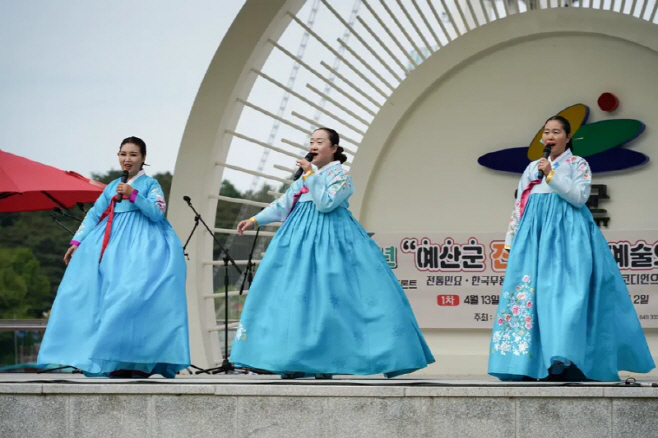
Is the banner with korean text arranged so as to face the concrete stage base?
yes

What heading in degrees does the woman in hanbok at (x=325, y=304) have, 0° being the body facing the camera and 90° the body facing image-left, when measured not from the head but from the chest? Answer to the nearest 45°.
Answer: approximately 45°

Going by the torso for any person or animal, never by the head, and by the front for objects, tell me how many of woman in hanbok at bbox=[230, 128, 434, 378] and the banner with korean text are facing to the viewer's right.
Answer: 0

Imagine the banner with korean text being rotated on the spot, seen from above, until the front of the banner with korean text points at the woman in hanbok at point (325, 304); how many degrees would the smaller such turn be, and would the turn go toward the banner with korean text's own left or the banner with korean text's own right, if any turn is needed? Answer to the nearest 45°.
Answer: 0° — it already faces them

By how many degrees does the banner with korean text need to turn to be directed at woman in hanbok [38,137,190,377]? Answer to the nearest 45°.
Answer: approximately 45° to its right

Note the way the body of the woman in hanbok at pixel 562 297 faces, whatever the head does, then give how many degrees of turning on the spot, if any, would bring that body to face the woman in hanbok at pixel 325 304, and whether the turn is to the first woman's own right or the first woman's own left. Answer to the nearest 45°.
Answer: approximately 45° to the first woman's own right

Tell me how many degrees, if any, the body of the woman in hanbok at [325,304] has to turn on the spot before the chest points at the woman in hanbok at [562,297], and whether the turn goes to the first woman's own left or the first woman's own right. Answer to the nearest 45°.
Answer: approximately 135° to the first woman's own left

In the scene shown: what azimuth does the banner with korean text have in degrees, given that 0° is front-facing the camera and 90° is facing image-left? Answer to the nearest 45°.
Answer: approximately 0°

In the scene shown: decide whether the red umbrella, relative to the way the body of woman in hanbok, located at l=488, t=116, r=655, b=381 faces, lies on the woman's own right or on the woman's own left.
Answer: on the woman's own right

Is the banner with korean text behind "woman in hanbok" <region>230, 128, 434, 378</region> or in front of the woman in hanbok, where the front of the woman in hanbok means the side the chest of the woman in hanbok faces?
behind
